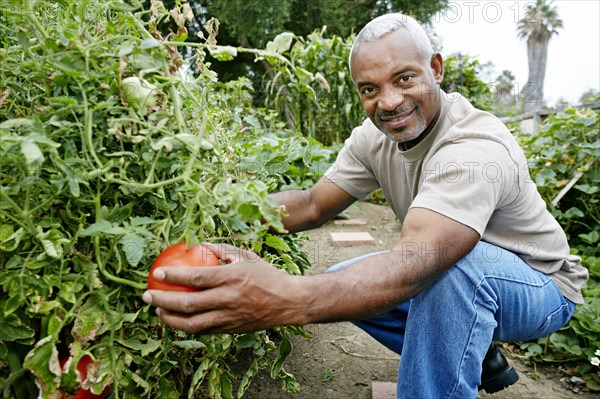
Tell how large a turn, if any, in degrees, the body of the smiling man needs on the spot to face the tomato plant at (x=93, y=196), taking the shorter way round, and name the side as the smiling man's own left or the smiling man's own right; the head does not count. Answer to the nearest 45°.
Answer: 0° — they already face it

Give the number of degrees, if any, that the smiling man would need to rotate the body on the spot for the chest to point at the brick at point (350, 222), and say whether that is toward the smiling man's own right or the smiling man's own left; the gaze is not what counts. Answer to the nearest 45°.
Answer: approximately 135° to the smiling man's own right

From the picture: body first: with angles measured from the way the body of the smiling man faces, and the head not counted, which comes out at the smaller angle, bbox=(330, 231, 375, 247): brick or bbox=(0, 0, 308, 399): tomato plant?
the tomato plant

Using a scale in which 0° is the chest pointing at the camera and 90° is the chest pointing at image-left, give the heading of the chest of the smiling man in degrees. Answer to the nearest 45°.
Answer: approximately 45°

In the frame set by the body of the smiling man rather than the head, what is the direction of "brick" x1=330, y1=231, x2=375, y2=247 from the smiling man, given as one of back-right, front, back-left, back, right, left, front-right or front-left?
back-right

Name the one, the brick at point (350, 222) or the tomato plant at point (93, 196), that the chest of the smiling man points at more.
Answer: the tomato plant
